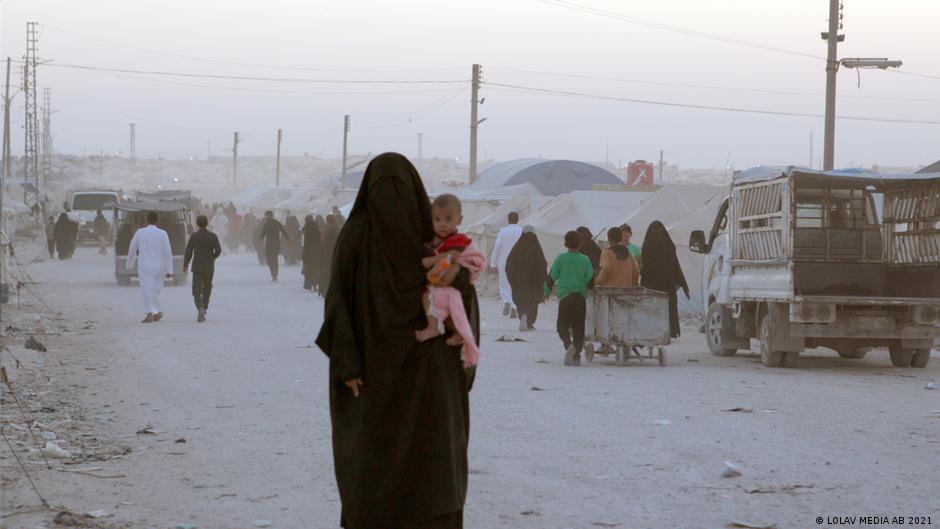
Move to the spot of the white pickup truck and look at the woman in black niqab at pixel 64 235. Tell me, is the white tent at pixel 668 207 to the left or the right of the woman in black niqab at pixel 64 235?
right

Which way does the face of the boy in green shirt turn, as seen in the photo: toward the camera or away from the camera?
away from the camera

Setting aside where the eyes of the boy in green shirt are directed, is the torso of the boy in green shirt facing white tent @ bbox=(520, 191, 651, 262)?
yes

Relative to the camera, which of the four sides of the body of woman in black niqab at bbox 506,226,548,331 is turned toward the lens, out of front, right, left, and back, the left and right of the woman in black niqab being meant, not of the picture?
back

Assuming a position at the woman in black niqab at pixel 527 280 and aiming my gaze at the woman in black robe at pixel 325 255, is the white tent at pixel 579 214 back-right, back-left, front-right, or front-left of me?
front-right

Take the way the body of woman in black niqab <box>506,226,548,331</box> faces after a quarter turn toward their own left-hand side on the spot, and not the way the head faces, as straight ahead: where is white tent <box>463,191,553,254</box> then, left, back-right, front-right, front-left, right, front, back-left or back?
right

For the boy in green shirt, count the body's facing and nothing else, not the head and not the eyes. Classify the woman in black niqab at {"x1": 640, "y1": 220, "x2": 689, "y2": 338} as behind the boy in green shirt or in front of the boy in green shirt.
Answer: in front

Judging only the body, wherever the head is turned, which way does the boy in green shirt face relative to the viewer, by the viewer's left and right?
facing away from the viewer

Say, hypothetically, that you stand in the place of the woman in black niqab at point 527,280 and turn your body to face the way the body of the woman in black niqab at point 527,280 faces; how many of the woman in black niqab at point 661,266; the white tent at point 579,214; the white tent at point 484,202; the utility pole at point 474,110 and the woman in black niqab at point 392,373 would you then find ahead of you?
3

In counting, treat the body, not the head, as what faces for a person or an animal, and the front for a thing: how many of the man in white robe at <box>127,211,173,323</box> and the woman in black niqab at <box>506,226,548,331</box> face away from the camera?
2

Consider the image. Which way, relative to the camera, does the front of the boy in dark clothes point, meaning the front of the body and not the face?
away from the camera

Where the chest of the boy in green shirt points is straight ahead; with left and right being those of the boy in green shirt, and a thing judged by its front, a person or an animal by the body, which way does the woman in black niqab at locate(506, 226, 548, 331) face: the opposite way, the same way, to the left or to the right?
the same way

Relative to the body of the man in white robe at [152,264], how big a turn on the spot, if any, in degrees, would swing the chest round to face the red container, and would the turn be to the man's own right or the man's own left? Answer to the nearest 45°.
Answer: approximately 45° to the man's own right

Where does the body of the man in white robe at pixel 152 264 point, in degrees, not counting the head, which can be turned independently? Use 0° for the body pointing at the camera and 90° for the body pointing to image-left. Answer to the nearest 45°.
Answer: approximately 180°

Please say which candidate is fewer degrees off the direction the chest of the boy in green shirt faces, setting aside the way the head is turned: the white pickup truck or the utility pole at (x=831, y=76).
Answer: the utility pole
